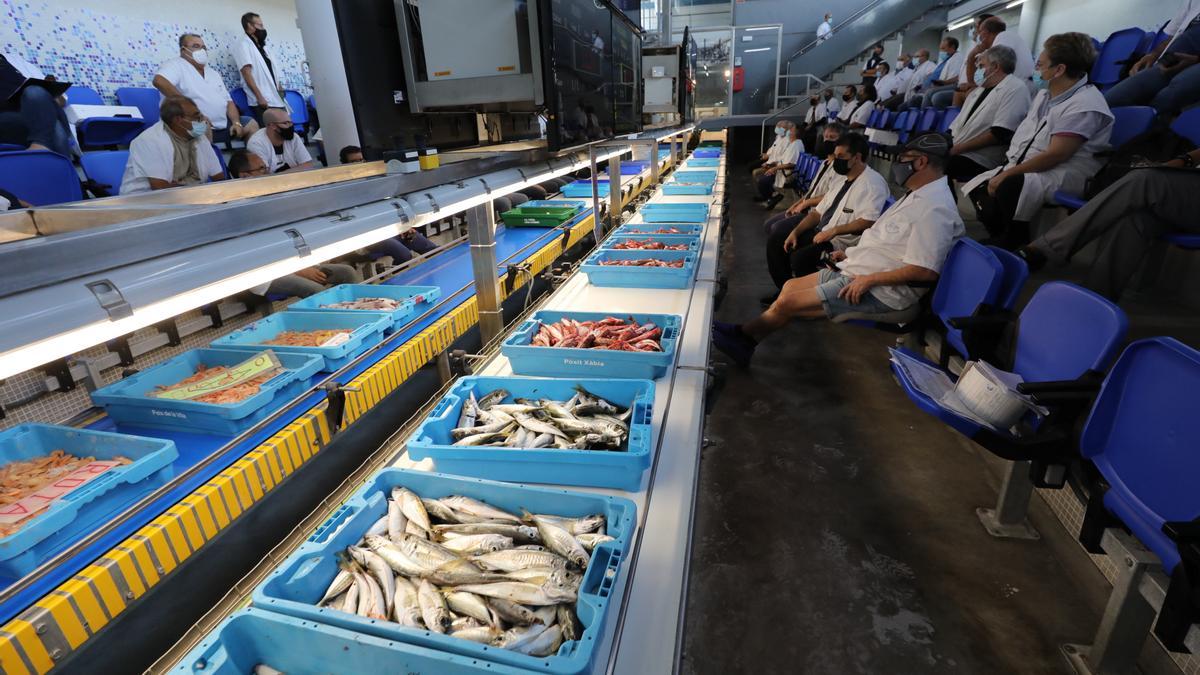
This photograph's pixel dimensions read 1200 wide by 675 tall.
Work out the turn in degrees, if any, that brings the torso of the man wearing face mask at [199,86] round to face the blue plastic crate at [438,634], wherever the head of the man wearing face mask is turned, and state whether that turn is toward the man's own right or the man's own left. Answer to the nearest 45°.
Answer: approximately 45° to the man's own right

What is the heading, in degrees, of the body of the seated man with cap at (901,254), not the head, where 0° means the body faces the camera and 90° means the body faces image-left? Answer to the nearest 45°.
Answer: approximately 90°

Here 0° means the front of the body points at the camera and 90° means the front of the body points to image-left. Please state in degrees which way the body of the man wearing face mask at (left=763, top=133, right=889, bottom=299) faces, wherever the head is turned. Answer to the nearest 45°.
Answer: approximately 45°

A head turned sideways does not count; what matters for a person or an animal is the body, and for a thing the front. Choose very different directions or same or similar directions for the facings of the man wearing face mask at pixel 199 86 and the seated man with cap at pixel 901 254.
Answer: very different directions

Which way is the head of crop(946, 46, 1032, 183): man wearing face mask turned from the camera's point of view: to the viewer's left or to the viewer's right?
to the viewer's left

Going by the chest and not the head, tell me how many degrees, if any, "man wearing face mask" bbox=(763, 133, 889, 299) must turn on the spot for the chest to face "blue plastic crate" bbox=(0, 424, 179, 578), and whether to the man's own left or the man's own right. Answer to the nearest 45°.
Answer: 0° — they already face it

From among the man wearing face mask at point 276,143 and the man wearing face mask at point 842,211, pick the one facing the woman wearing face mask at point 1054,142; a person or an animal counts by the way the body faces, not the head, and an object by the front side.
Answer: the man wearing face mask at point 276,143

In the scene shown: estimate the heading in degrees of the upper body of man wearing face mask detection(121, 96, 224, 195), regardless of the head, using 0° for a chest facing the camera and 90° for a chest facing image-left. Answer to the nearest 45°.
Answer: approximately 315°

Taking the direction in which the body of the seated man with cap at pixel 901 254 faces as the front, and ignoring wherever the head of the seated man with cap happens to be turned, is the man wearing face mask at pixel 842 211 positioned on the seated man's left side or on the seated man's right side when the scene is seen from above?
on the seated man's right side
